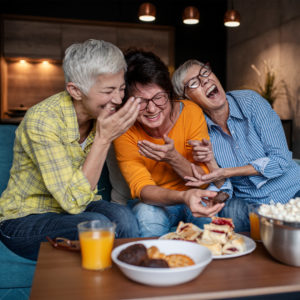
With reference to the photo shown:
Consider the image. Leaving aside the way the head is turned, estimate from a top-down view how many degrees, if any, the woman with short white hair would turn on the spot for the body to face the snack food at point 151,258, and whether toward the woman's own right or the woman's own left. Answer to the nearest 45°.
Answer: approximately 45° to the woman's own right

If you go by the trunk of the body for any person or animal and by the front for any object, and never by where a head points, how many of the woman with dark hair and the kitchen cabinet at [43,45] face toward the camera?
2

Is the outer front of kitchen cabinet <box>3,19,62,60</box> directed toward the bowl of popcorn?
yes

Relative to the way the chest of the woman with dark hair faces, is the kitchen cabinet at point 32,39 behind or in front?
behind

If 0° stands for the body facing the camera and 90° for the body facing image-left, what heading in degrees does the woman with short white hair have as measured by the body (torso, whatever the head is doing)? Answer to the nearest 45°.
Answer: approximately 315°

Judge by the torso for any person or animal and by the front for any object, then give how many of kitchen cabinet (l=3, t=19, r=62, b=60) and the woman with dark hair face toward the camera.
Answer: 2

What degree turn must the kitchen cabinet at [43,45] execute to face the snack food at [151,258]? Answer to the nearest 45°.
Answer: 0° — it already faces it
